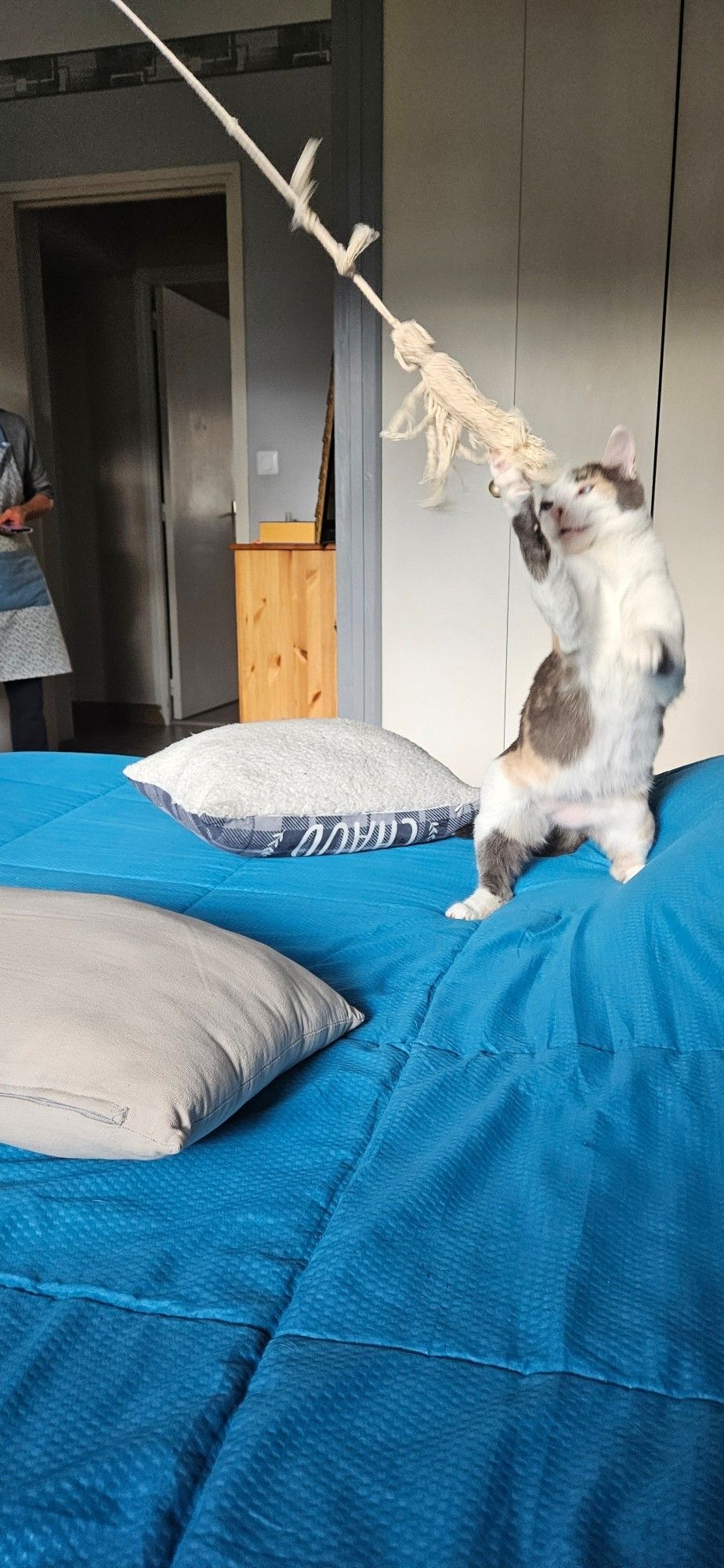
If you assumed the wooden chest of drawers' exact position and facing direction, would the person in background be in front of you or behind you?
in front

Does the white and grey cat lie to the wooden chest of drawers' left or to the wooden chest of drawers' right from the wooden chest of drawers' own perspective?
on its left

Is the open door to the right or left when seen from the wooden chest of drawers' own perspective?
on its right

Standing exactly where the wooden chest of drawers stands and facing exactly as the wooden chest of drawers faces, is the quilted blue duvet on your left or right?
on your left
